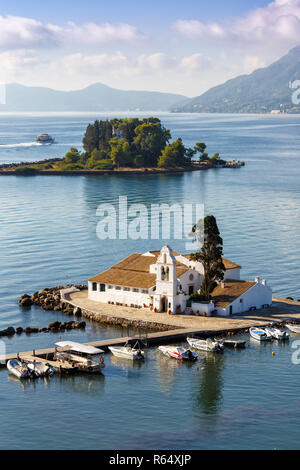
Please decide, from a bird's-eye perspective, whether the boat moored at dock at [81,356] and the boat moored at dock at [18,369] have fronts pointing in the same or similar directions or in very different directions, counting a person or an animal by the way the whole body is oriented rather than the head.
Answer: very different directions

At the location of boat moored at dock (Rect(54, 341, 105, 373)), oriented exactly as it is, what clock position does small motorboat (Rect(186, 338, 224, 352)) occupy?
The small motorboat is roughly at 10 o'clock from the boat moored at dock.

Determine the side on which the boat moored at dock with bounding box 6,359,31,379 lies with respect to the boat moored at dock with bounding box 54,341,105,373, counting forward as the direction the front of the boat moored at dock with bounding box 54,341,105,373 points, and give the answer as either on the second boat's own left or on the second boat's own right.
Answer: on the second boat's own right

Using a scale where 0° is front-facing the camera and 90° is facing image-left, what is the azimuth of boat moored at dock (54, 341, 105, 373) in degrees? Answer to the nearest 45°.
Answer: approximately 315°
